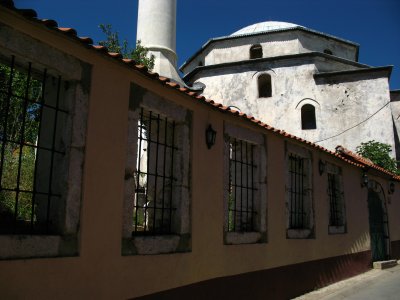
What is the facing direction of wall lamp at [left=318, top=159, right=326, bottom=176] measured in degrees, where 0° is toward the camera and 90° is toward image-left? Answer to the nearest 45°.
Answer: approximately 315°

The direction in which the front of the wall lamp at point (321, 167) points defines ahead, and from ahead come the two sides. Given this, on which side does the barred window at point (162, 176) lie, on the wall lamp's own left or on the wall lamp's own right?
on the wall lamp's own right

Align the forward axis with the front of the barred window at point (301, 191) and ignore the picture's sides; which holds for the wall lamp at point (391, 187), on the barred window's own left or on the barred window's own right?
on the barred window's own left

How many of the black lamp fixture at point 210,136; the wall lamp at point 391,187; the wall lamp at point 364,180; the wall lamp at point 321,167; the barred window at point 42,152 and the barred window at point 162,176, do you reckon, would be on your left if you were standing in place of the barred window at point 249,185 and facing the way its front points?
3

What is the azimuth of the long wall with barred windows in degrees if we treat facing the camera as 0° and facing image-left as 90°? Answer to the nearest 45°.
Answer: approximately 315°

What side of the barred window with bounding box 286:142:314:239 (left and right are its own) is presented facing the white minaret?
back

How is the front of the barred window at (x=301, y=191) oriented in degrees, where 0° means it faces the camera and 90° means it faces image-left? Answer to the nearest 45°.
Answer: approximately 315°

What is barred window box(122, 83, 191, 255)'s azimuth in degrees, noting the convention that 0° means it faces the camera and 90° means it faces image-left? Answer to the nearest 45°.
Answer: approximately 315°

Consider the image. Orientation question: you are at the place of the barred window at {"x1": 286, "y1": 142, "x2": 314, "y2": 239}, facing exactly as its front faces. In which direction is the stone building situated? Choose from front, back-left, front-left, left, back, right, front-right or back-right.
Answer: back-left
